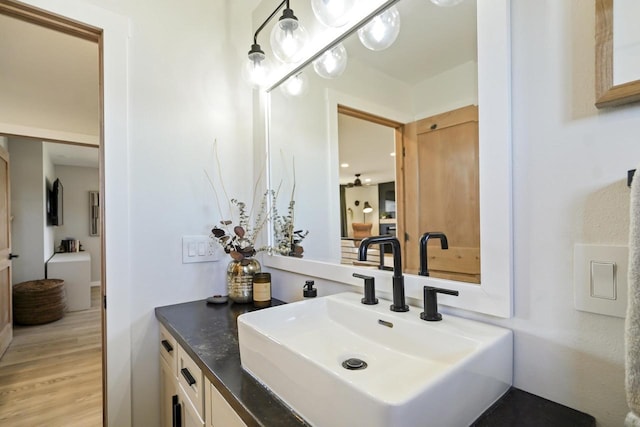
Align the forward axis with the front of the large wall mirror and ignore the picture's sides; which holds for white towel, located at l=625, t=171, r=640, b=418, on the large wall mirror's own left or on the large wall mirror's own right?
on the large wall mirror's own left

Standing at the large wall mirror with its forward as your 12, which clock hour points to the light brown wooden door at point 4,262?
The light brown wooden door is roughly at 2 o'clock from the large wall mirror.

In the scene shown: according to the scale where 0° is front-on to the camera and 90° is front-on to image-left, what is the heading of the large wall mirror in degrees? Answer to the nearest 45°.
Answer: approximately 45°

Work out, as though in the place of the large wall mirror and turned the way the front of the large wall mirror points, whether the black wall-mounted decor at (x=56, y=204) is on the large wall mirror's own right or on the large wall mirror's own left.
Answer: on the large wall mirror's own right

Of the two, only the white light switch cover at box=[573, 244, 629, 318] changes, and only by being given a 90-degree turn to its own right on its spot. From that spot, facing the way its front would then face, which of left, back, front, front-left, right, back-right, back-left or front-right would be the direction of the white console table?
front-left

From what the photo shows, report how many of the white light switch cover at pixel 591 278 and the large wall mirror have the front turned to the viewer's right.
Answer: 0

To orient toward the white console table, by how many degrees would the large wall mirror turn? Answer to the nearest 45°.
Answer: approximately 90° to its right

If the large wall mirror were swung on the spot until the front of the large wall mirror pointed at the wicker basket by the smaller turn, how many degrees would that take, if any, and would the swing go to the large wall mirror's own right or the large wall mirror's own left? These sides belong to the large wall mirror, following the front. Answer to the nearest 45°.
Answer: approximately 45° to the large wall mirror's own right

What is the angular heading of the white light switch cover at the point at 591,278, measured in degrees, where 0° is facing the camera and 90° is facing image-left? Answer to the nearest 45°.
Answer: approximately 45°
